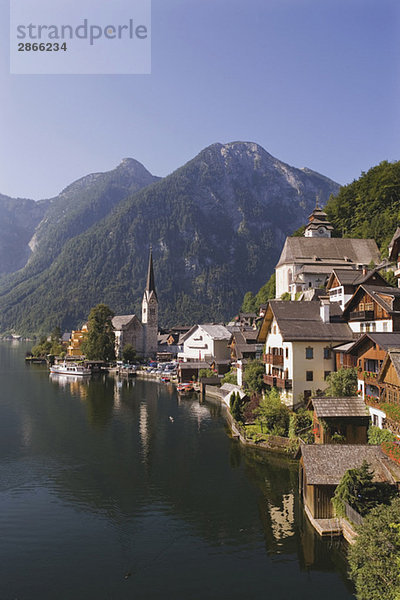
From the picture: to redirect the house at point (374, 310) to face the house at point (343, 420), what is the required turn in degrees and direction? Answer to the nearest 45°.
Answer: approximately 45° to its left

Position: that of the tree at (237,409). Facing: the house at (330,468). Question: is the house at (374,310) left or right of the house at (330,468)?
left

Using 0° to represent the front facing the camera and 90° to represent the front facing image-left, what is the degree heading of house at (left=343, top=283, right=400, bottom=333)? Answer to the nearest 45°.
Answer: approximately 45°

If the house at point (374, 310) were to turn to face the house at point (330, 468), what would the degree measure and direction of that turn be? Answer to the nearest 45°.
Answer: approximately 45° to its left

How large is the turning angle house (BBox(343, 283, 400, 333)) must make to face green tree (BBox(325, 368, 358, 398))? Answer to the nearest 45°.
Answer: approximately 45° to its left

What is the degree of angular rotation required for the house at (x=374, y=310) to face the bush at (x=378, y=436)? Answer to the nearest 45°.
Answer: approximately 45° to its left
